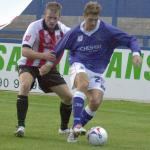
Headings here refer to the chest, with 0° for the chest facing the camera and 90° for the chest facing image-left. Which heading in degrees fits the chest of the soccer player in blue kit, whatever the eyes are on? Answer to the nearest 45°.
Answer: approximately 0°
